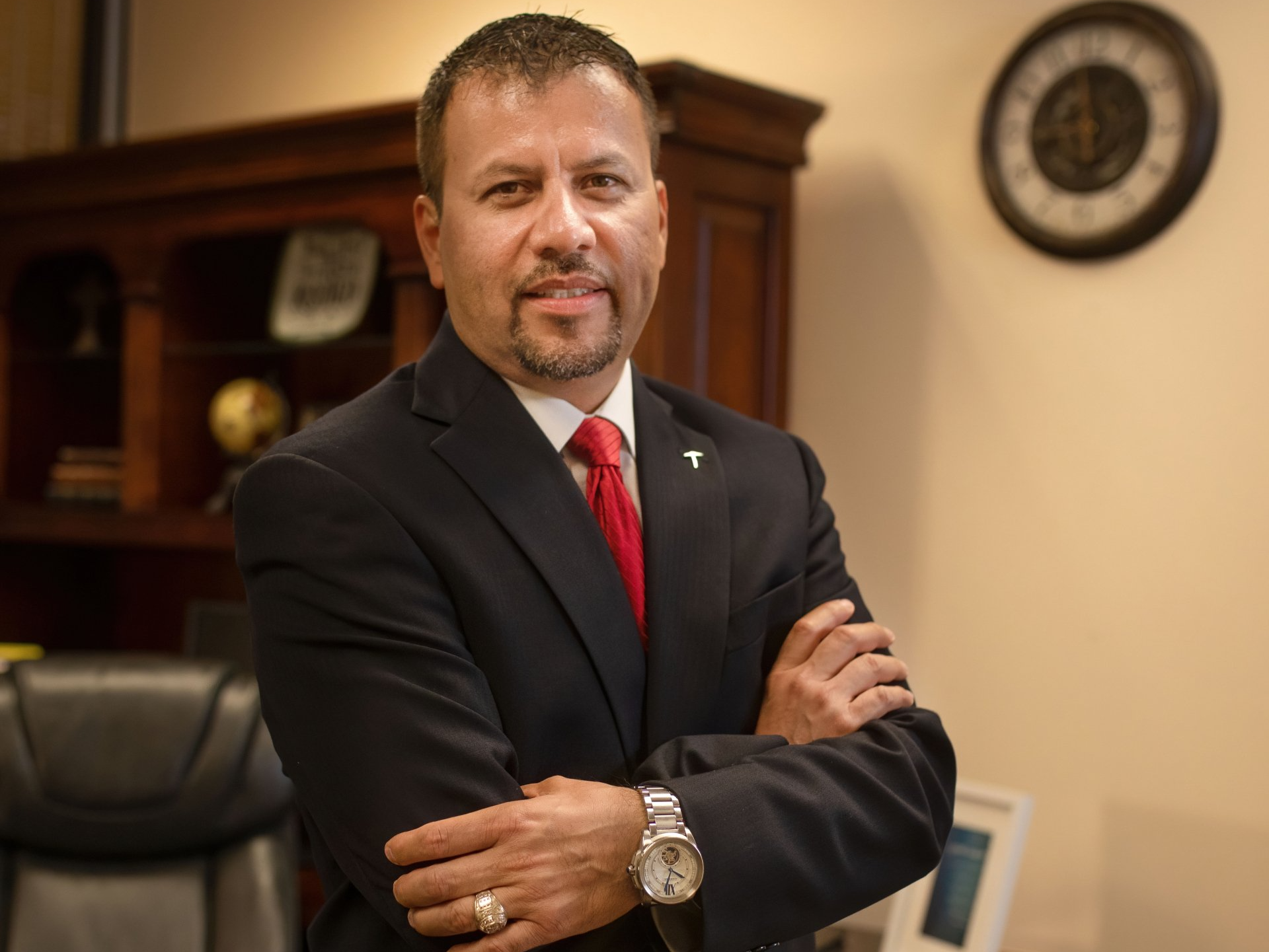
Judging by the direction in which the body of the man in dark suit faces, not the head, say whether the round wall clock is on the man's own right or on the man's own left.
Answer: on the man's own left

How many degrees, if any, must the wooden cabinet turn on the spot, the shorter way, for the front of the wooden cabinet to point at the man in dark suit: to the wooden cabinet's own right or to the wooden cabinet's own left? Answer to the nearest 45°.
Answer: approximately 45° to the wooden cabinet's own left

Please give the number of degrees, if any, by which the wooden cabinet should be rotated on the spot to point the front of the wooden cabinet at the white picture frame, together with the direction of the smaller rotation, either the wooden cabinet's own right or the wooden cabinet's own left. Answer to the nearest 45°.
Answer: approximately 90° to the wooden cabinet's own left

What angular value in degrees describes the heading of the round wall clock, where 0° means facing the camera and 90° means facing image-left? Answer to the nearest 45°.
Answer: approximately 45°

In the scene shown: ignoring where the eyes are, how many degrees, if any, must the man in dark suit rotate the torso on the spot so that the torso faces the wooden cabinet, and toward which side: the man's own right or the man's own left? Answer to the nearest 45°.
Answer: approximately 180°

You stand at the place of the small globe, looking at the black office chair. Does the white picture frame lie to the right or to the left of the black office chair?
left
